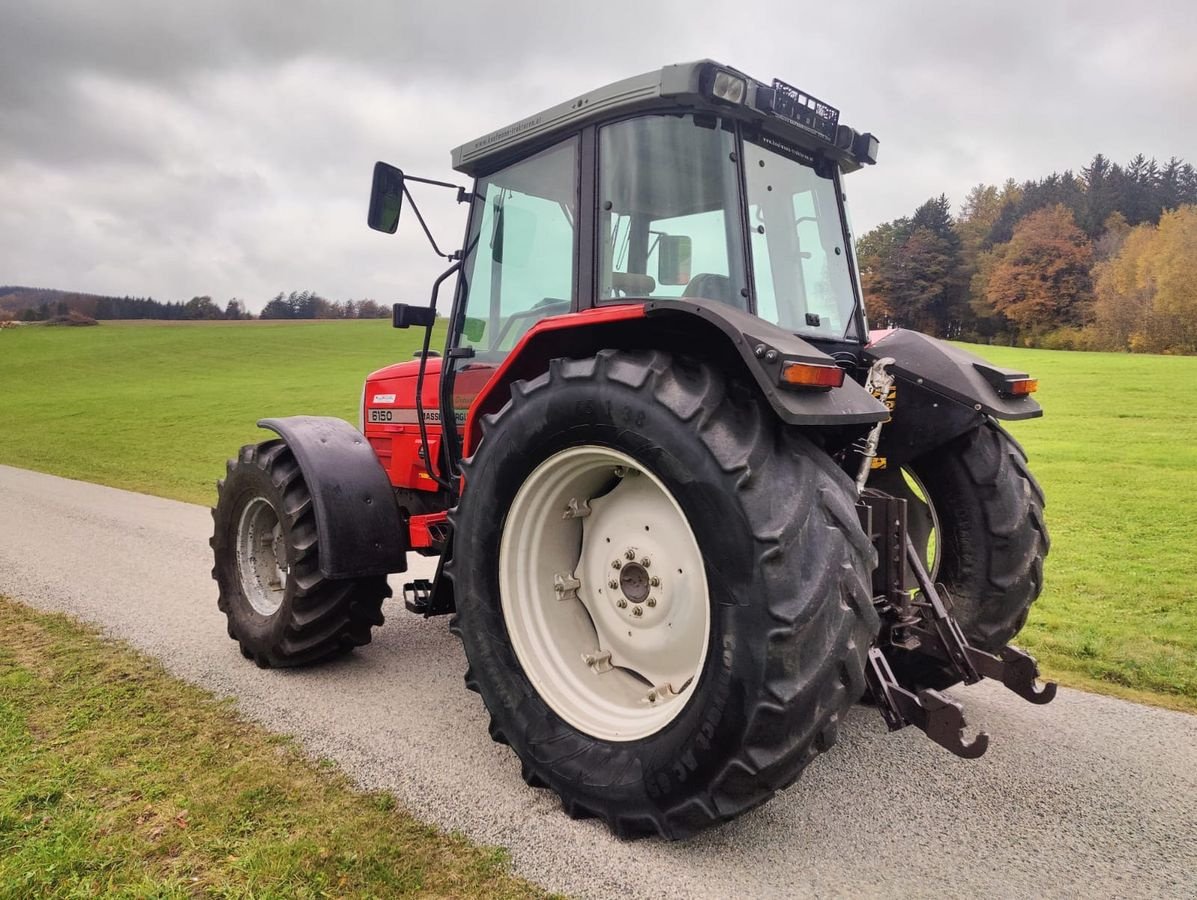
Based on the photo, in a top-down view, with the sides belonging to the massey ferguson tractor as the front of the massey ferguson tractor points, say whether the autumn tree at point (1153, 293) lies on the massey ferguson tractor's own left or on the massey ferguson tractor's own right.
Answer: on the massey ferguson tractor's own right

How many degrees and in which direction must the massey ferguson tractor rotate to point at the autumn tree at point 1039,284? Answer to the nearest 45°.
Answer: approximately 90° to its right

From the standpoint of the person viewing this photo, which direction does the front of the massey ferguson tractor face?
facing away from the viewer and to the left of the viewer
